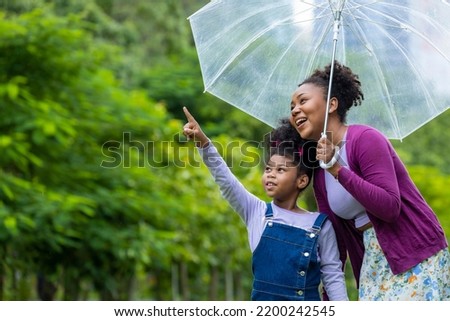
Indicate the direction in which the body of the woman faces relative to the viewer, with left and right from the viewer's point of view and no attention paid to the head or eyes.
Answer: facing the viewer and to the left of the viewer
